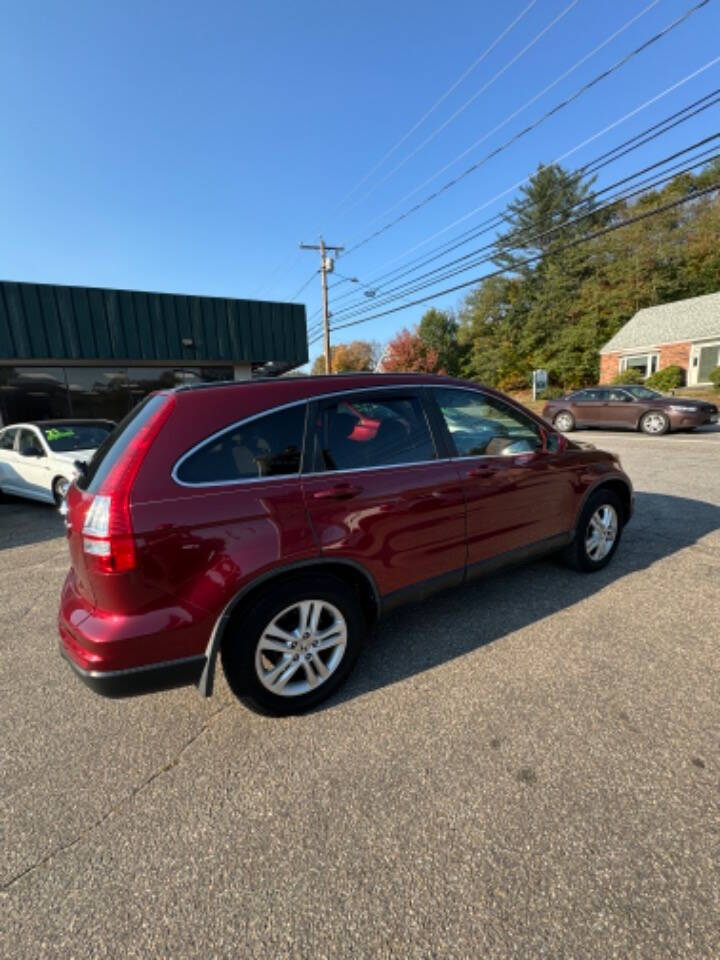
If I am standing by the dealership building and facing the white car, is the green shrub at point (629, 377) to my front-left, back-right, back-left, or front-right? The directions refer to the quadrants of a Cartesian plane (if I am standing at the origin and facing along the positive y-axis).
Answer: back-left

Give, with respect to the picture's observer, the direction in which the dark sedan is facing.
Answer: facing the viewer and to the right of the viewer

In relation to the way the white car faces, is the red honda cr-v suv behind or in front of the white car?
in front

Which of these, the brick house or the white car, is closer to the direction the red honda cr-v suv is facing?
the brick house

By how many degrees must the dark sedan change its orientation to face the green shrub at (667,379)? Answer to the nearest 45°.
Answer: approximately 135° to its left

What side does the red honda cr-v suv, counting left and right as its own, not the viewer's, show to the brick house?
front

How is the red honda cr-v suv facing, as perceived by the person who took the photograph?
facing away from the viewer and to the right of the viewer

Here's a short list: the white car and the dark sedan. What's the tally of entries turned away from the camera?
0

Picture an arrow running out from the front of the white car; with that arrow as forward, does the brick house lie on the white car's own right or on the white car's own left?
on the white car's own left

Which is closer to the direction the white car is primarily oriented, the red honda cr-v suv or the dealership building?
the red honda cr-v suv
